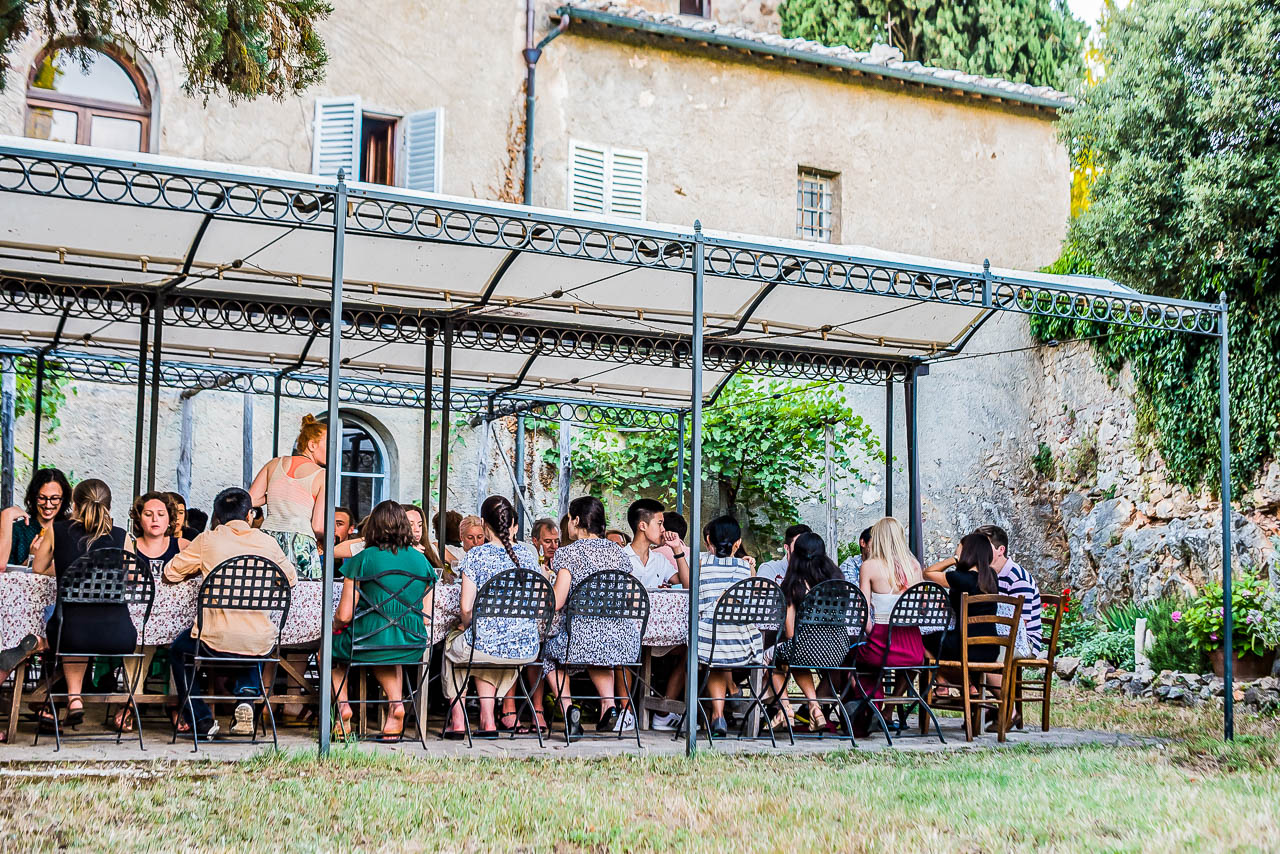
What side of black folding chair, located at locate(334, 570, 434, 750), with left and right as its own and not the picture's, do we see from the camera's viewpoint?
back

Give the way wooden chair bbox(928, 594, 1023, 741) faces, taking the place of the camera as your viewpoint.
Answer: facing away from the viewer and to the left of the viewer

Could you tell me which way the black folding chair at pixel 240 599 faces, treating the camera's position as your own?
facing away from the viewer

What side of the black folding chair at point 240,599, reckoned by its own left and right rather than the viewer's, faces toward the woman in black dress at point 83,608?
left

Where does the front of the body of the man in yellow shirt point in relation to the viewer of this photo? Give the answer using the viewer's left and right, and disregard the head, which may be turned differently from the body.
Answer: facing away from the viewer

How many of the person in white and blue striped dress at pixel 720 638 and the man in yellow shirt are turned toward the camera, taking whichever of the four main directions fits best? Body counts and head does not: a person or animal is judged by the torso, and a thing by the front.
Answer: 0

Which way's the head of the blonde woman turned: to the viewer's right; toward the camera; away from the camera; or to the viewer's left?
away from the camera

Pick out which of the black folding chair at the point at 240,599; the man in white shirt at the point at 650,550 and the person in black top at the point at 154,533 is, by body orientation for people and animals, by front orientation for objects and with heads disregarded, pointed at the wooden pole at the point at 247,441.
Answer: the black folding chair

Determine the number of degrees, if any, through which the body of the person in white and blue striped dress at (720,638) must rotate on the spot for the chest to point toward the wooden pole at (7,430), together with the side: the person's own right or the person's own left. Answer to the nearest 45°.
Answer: approximately 45° to the person's own left

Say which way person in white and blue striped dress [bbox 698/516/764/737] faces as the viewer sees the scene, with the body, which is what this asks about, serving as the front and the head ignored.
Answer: away from the camera

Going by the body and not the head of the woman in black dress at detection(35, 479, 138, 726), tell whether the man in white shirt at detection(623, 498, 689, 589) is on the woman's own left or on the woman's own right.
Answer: on the woman's own right

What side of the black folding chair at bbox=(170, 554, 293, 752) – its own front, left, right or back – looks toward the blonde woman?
right

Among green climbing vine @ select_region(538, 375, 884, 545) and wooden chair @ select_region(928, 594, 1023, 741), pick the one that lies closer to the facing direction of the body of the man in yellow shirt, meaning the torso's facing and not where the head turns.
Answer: the green climbing vine

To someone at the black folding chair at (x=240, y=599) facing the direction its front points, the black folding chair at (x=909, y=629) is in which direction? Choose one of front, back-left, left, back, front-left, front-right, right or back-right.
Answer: right

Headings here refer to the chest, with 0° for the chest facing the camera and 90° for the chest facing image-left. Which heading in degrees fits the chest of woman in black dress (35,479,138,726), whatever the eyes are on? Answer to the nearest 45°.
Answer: approximately 180°

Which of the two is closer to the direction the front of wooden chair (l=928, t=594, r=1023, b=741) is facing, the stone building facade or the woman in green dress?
the stone building facade
